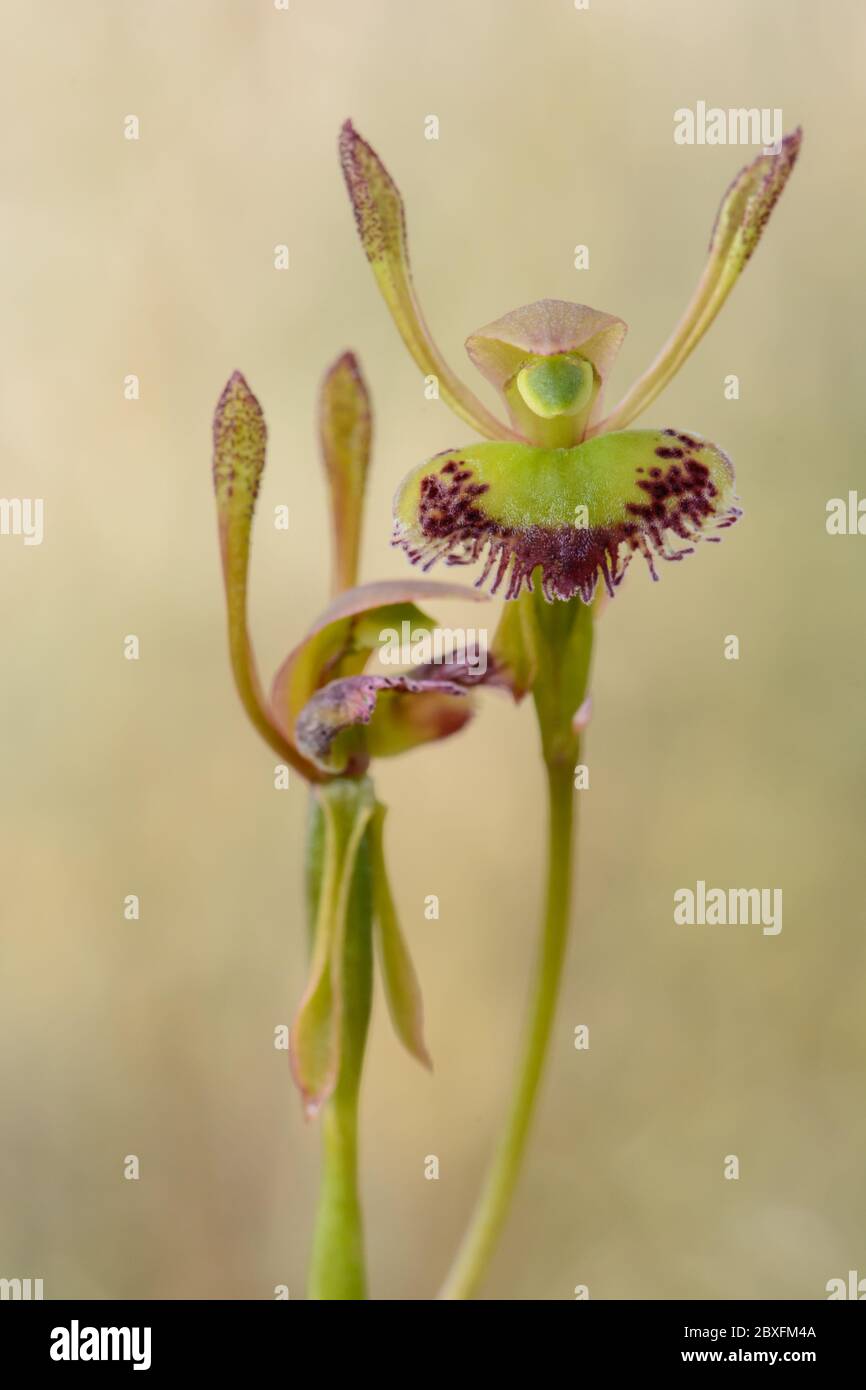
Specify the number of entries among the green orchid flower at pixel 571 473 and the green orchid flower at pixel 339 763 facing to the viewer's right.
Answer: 1

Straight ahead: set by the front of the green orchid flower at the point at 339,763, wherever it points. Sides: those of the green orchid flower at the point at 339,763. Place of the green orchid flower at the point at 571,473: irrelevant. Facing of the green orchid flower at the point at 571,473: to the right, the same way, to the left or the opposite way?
to the right

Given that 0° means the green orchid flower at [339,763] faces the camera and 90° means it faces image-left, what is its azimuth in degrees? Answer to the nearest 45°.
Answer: approximately 270°
